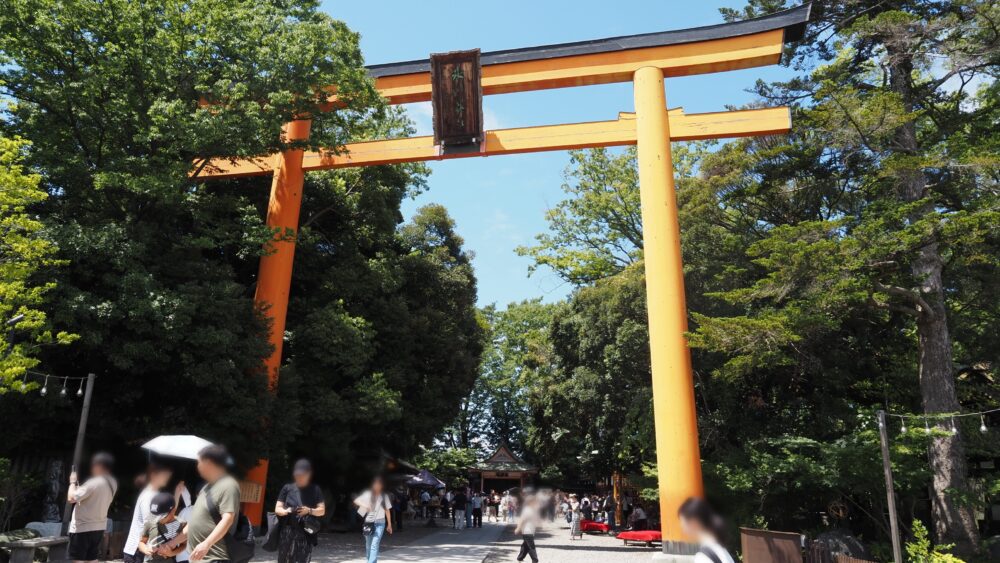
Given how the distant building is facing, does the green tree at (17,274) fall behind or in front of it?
in front

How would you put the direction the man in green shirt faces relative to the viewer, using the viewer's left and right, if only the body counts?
facing to the left of the viewer

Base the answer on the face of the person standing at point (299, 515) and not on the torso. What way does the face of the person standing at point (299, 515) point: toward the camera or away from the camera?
toward the camera

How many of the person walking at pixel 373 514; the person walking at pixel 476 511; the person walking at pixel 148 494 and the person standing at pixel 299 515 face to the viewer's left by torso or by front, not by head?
0

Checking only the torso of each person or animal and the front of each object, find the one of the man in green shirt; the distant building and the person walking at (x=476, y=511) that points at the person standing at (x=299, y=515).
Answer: the distant building

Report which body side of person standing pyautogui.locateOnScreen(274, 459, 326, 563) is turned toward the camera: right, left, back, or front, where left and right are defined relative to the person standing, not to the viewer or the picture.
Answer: front

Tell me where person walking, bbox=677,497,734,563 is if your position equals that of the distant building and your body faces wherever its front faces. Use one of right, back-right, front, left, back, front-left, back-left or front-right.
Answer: front

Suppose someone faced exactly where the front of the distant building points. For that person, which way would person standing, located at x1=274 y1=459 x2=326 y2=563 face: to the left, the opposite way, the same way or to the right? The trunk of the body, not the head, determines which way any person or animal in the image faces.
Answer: the same way

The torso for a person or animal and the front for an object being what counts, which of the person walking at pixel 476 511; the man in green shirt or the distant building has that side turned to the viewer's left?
the man in green shirt

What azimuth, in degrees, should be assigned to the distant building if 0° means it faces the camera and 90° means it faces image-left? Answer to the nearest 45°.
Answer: approximately 0°

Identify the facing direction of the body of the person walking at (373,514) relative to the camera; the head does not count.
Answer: toward the camera

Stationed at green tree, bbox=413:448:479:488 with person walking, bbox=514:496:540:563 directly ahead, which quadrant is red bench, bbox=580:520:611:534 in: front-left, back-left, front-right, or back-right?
front-left

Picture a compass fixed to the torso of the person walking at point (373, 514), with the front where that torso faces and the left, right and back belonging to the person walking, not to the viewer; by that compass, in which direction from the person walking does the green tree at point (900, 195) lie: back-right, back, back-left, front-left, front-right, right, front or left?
left

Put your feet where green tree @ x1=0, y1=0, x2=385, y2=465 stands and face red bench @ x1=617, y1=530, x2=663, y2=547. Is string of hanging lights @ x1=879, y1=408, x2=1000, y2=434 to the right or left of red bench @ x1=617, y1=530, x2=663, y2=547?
right
